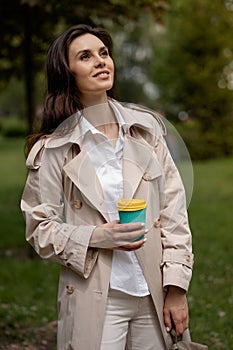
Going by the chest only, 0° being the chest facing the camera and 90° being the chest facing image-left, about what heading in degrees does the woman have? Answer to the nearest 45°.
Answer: approximately 315°

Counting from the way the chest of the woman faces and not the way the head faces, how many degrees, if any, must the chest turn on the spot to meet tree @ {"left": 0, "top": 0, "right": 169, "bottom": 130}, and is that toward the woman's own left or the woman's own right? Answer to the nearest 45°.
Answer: approximately 135° to the woman's own left
